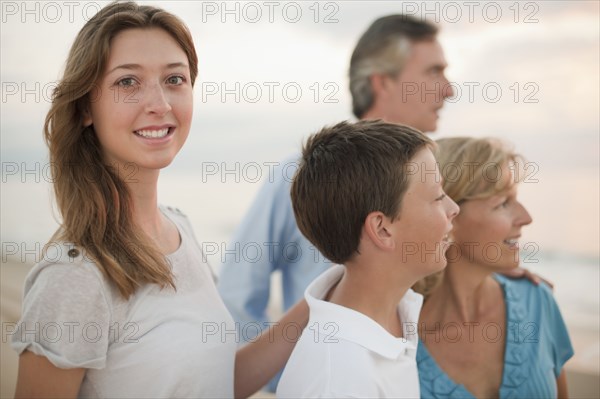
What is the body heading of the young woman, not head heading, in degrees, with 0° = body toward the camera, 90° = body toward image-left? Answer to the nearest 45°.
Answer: approximately 315°

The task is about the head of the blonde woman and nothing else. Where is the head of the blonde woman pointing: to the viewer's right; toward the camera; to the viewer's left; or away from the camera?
to the viewer's right

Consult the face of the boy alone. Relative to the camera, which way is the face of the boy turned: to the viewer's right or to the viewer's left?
to the viewer's right

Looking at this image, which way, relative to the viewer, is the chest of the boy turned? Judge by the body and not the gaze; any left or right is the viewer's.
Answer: facing to the right of the viewer

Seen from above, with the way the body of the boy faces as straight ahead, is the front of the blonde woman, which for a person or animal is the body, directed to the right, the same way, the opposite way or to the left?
to the right

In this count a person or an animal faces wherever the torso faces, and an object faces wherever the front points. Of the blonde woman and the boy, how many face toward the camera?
1
